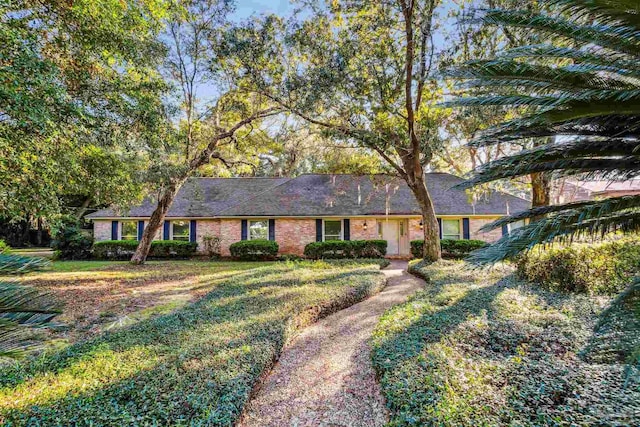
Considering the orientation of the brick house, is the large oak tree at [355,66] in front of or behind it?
in front

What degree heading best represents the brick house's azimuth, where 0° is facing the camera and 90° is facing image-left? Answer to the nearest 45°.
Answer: approximately 0°

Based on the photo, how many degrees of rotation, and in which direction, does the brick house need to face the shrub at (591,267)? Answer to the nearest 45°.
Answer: approximately 45° to its left

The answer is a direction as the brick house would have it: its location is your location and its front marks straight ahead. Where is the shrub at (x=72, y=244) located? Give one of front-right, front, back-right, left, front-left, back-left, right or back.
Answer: right

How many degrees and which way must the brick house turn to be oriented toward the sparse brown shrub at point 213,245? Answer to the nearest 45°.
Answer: approximately 90° to its right

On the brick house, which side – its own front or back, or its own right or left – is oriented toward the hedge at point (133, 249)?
right

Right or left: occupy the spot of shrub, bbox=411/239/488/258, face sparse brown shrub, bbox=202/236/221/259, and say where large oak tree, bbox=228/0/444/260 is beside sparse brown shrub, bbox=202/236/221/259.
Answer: left

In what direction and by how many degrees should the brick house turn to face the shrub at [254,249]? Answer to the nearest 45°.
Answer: approximately 90° to its right
